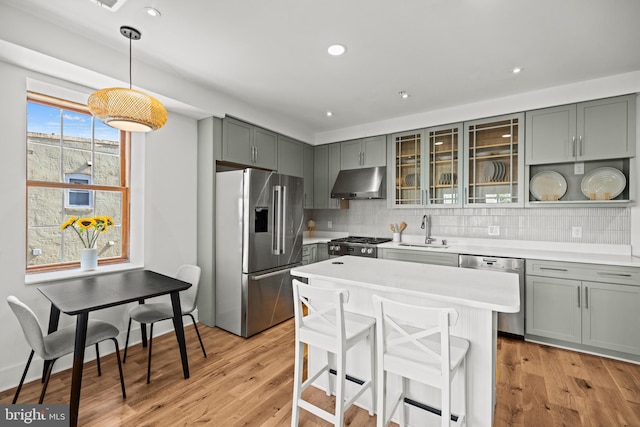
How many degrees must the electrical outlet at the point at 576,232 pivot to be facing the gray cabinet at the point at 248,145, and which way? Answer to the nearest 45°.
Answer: approximately 45° to its right

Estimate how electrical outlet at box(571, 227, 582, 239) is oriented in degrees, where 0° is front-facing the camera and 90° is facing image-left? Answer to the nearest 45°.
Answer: approximately 0°

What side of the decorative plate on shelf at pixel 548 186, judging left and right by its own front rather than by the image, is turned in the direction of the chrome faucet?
right

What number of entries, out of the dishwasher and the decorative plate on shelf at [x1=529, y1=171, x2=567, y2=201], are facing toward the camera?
2

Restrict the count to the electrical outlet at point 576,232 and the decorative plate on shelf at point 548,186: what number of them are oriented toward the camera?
2

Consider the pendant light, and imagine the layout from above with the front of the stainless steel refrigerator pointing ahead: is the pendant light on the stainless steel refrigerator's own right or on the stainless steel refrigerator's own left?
on the stainless steel refrigerator's own right

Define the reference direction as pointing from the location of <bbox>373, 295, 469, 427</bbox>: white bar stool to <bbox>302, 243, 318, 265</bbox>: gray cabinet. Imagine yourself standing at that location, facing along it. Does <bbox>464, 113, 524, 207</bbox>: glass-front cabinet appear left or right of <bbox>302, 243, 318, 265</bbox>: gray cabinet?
right

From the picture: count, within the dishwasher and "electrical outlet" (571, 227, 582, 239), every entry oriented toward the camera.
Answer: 2

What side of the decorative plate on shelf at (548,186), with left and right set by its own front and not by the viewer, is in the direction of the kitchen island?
front
